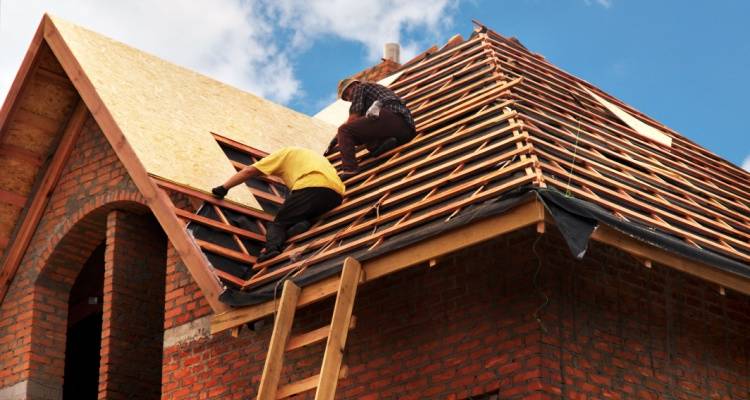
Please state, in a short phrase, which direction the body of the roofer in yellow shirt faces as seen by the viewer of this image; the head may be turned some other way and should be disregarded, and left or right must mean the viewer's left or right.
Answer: facing to the left of the viewer

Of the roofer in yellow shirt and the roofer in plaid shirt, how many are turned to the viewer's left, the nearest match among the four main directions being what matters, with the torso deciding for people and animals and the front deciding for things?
2

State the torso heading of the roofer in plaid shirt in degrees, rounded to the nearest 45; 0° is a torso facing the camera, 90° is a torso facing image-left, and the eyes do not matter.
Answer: approximately 90°

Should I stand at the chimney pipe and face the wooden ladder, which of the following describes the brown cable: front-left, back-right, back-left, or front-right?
front-left
